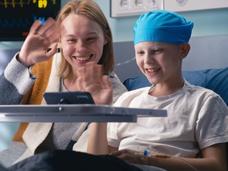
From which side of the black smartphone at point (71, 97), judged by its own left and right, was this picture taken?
back

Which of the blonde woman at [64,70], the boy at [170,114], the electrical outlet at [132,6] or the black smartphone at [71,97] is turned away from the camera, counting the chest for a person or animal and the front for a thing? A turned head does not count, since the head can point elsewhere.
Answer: the black smartphone

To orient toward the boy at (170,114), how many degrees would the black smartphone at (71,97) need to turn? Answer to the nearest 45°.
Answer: approximately 45° to its right

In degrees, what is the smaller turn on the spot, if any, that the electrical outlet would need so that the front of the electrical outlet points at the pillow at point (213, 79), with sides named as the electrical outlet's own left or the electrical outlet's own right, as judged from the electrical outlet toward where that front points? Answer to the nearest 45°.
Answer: approximately 45° to the electrical outlet's own left

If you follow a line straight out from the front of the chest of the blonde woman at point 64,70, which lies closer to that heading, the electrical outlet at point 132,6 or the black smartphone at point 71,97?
the black smartphone

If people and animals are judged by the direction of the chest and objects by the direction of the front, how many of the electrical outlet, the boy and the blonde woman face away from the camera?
0

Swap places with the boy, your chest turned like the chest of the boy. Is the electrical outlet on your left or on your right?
on your right

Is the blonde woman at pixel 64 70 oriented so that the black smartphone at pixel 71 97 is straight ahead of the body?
yes

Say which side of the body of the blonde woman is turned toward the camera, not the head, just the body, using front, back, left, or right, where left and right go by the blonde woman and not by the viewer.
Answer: front

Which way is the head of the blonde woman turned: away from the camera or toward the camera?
toward the camera

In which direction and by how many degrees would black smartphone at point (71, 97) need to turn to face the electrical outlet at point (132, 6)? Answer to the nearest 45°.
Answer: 0° — it already faces it

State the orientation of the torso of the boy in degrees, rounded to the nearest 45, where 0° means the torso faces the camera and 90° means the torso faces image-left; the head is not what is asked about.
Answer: approximately 45°

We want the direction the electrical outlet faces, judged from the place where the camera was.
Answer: facing the viewer

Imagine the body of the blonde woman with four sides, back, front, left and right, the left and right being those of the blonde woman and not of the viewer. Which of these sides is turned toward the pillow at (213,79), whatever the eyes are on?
left

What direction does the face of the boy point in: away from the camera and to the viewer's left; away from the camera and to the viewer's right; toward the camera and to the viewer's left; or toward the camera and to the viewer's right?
toward the camera and to the viewer's left

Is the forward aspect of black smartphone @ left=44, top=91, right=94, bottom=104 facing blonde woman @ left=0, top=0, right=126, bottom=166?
yes

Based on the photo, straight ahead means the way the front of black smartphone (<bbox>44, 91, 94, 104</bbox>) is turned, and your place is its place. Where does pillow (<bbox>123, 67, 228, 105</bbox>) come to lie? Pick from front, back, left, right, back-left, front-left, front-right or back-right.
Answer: front-right
